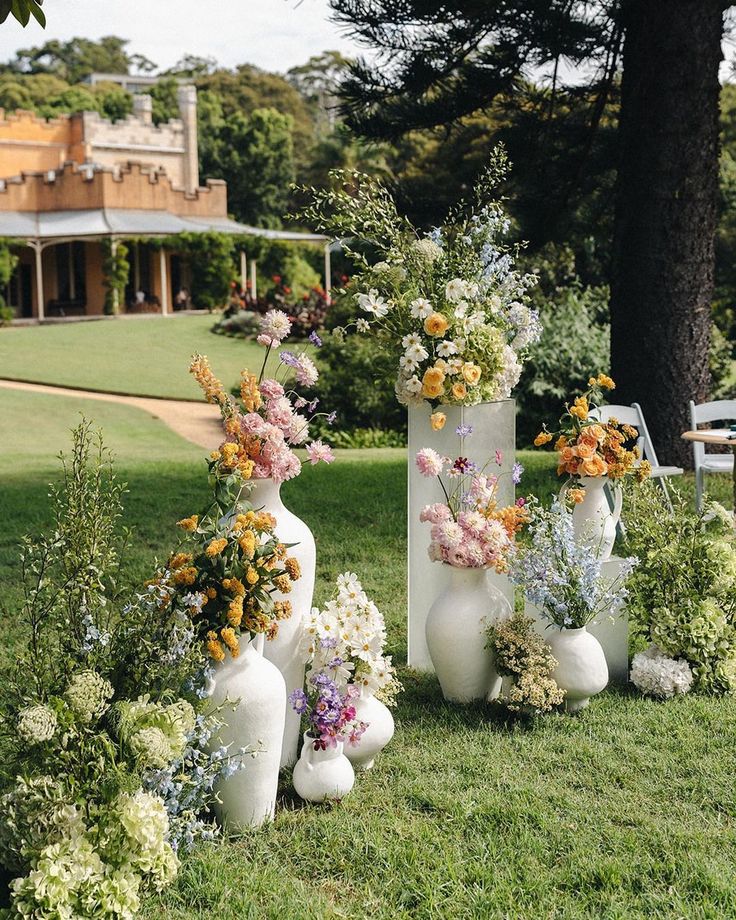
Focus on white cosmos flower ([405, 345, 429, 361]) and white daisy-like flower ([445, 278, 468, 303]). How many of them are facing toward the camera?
2

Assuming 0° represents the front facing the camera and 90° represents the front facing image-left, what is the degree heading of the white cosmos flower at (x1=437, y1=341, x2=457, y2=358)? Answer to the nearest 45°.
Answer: approximately 0°

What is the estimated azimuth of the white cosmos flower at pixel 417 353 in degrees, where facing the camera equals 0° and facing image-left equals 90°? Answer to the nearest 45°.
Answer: approximately 0°

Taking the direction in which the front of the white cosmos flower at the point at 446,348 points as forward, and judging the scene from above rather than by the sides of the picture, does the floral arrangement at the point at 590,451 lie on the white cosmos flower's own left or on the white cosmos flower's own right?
on the white cosmos flower's own left

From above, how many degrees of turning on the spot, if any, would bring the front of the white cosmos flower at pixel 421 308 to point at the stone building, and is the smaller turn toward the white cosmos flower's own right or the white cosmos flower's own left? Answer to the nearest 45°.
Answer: approximately 180°

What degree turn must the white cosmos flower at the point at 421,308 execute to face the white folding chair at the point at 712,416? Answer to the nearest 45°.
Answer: approximately 135° to its left
